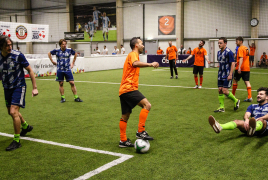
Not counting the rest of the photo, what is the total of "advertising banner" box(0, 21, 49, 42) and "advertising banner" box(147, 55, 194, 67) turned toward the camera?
2

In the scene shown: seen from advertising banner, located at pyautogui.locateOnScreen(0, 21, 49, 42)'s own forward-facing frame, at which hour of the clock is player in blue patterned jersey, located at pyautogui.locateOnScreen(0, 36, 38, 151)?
The player in blue patterned jersey is roughly at 12 o'clock from the advertising banner.

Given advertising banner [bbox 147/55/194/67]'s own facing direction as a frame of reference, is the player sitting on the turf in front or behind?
in front

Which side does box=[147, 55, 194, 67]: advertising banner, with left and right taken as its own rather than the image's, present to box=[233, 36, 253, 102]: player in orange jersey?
front

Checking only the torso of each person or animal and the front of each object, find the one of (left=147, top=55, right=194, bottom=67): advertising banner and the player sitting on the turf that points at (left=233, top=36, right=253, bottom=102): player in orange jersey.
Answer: the advertising banner

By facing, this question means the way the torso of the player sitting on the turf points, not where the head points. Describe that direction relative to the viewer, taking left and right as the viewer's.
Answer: facing the viewer and to the left of the viewer

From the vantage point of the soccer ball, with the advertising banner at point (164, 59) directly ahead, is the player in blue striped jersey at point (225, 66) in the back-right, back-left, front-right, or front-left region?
front-right

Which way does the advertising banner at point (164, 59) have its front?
toward the camera

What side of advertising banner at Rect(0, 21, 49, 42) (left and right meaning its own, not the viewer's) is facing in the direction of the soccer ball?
front

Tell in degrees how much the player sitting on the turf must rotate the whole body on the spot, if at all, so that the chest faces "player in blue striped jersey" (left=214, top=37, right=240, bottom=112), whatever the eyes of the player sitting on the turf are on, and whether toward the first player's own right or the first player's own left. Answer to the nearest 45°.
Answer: approximately 135° to the first player's own right

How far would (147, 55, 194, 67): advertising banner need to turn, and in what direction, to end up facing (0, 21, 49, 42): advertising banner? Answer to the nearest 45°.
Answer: approximately 45° to its right

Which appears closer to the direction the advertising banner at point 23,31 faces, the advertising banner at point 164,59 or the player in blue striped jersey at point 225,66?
the player in blue striped jersey

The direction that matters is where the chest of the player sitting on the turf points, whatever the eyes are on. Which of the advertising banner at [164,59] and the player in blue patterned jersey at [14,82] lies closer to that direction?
the player in blue patterned jersey

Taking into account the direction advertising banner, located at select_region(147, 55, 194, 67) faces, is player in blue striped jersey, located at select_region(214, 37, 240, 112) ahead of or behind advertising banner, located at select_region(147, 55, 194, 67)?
ahead

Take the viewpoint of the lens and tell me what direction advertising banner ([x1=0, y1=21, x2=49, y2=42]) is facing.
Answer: facing the viewer
